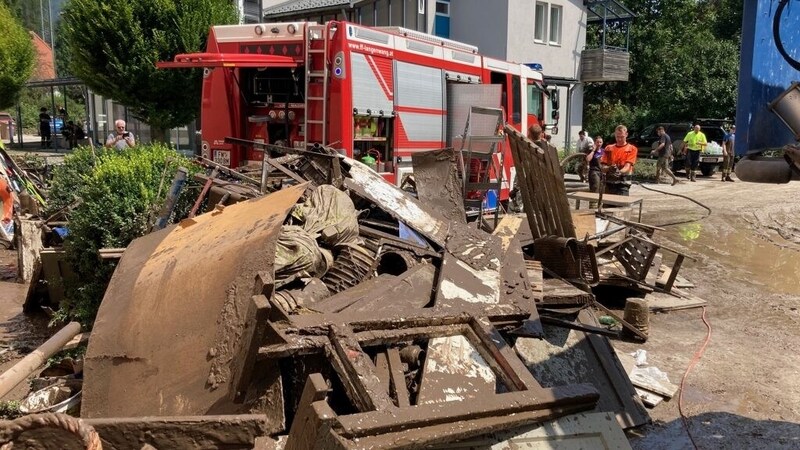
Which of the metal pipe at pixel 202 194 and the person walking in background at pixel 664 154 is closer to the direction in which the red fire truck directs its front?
the person walking in background

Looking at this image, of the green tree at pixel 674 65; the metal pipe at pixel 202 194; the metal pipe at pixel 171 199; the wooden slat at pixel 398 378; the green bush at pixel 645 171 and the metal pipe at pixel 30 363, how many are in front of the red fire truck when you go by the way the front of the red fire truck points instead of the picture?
2

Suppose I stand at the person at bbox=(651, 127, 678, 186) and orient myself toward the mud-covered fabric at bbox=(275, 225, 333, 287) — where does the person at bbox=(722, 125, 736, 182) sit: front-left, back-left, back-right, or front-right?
back-left

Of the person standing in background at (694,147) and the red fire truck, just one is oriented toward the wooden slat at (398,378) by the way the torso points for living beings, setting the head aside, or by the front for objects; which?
the person standing in background

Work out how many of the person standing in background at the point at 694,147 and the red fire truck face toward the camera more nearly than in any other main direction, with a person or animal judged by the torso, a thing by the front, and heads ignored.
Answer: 1

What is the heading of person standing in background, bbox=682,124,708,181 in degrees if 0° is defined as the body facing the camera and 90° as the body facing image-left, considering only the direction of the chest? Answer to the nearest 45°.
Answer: approximately 0°

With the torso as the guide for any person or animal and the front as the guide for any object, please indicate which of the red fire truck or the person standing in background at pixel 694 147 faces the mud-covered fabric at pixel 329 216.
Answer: the person standing in background

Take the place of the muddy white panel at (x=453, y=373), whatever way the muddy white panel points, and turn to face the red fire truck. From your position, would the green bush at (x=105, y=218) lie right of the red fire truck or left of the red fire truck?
left

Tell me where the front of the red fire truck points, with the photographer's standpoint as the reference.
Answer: facing away from the viewer and to the right of the viewer

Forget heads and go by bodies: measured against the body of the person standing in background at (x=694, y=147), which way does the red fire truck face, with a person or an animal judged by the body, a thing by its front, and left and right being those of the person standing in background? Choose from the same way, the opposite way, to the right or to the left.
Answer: the opposite way

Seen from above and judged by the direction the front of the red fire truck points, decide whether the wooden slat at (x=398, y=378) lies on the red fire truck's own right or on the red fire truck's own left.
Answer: on the red fire truck's own right

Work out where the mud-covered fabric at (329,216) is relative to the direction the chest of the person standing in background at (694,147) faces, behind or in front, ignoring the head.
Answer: in front
